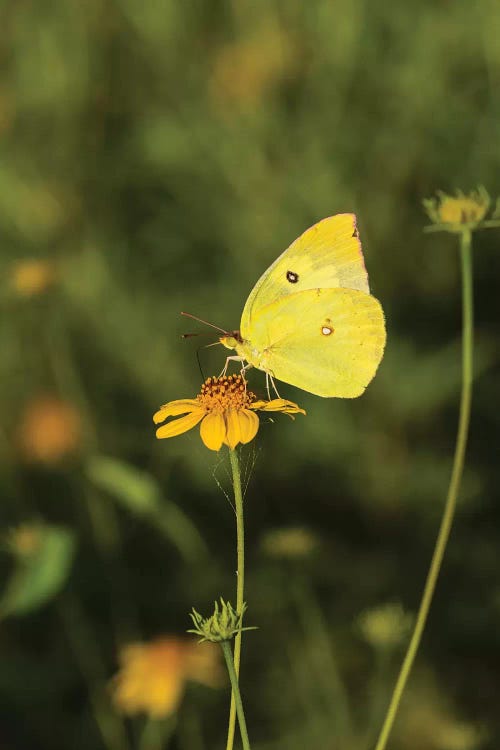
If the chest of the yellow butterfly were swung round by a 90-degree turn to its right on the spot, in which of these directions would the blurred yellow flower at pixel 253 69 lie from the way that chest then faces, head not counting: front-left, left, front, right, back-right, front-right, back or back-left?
front

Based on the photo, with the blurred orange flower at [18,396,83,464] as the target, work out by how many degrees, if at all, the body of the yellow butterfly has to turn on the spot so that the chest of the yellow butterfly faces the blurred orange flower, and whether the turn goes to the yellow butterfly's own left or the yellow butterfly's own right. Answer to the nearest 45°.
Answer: approximately 45° to the yellow butterfly's own right

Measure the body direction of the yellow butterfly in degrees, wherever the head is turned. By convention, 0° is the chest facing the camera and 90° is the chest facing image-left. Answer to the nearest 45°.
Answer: approximately 90°
